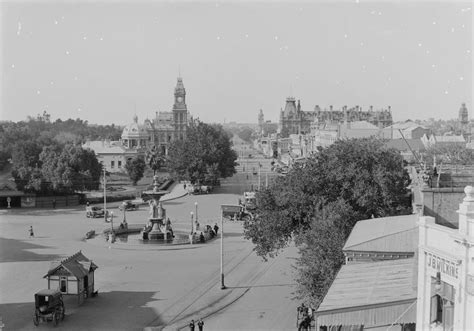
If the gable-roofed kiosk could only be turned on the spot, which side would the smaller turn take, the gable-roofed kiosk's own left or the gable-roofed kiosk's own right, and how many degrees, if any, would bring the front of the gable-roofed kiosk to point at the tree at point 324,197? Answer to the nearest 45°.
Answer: approximately 135° to the gable-roofed kiosk's own left

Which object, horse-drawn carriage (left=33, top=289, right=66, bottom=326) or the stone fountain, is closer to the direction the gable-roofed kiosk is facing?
the horse-drawn carriage

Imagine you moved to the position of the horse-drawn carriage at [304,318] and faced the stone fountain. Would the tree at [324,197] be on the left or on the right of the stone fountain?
right

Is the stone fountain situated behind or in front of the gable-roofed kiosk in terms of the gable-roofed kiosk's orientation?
behind

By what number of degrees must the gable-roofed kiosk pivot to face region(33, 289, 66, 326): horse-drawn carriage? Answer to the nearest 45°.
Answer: approximately 45° to its left

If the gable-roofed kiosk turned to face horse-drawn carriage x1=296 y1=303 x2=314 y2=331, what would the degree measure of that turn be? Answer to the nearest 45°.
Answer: approximately 90° to its left

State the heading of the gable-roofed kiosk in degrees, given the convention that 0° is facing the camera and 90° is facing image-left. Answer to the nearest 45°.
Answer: approximately 45°
